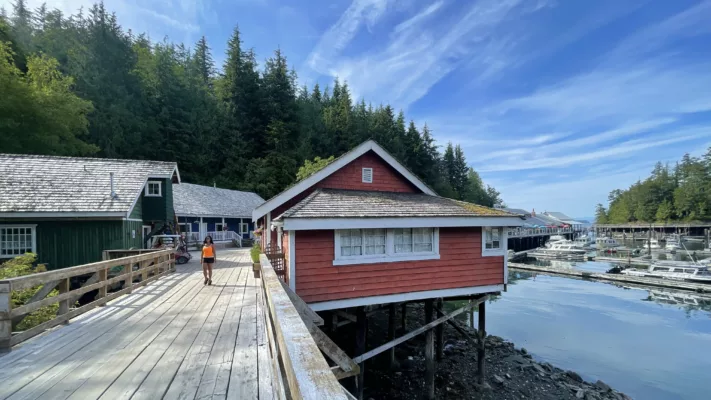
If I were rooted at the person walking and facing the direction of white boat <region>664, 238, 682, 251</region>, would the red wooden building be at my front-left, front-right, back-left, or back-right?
front-right

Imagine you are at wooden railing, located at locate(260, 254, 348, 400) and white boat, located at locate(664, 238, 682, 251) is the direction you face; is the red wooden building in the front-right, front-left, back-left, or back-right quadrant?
front-left

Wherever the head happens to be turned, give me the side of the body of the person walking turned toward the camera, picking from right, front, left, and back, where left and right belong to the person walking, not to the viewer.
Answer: front

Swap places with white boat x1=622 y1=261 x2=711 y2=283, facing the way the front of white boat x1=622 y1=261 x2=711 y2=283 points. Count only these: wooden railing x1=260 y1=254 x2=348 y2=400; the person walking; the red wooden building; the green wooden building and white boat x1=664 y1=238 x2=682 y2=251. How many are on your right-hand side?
1

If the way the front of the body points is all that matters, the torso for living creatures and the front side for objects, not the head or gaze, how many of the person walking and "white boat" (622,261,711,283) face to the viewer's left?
1

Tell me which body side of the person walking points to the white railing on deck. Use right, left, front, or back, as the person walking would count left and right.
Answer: back

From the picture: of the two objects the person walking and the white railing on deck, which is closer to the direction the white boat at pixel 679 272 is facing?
the white railing on deck
